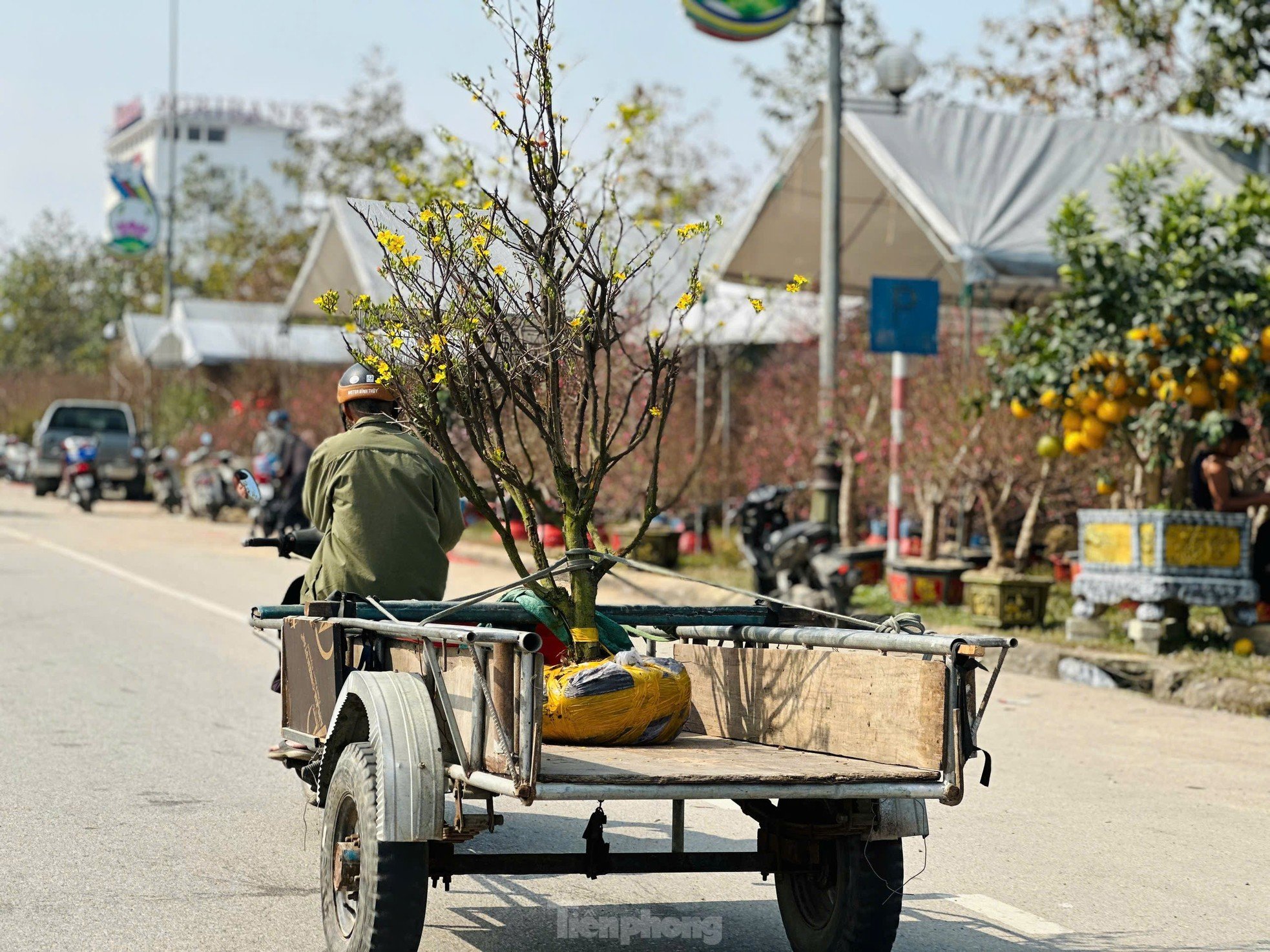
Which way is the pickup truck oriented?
away from the camera

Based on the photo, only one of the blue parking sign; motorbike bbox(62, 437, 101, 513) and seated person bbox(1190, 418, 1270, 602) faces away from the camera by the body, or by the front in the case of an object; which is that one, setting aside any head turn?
the motorbike

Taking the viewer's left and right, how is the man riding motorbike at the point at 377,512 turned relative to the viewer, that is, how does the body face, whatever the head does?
facing away from the viewer

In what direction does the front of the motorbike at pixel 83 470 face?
away from the camera

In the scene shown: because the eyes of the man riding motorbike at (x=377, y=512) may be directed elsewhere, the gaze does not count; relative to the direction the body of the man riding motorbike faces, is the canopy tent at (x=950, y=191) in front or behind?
in front

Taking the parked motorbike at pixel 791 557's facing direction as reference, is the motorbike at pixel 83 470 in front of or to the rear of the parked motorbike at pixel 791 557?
in front

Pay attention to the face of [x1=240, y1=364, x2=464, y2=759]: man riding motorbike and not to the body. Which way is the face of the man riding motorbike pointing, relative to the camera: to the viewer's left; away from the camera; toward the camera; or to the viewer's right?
away from the camera

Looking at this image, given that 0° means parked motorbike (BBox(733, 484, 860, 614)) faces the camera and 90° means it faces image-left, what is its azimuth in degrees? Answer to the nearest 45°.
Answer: approximately 135°

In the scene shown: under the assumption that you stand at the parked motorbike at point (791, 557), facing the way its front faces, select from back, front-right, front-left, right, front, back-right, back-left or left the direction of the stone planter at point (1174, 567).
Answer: back
